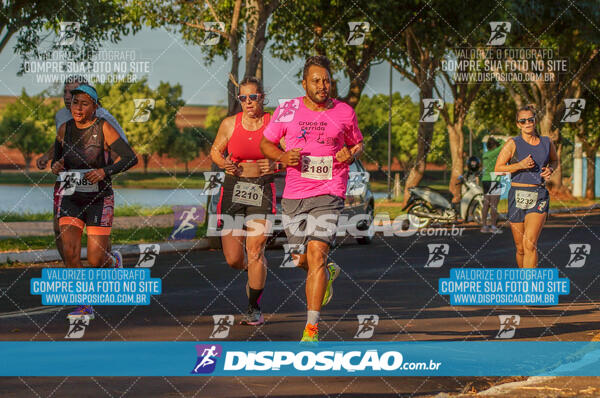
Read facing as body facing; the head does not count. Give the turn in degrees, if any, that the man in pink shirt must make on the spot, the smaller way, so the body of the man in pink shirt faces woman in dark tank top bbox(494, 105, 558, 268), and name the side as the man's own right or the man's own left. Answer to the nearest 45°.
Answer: approximately 135° to the man's own left

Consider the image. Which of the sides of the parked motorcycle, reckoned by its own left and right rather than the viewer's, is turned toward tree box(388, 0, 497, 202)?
left

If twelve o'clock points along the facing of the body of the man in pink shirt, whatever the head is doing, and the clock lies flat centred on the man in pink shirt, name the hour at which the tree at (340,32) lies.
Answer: The tree is roughly at 6 o'clock from the man in pink shirt.

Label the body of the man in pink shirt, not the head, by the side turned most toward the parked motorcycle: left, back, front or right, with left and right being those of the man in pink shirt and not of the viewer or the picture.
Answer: back

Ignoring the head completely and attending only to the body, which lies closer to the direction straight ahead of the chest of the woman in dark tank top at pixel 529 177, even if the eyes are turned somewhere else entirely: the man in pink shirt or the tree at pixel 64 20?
the man in pink shirt

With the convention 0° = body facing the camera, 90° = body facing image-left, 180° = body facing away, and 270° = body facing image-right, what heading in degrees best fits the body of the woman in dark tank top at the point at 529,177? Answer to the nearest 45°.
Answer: approximately 0°
